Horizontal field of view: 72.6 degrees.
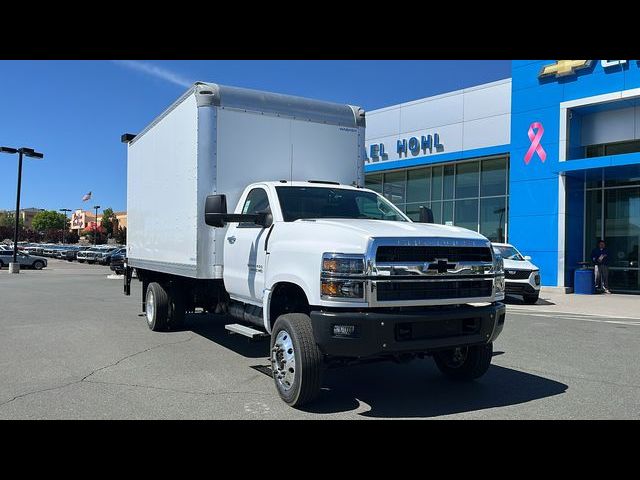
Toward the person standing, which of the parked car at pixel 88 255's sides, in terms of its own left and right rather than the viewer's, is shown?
left

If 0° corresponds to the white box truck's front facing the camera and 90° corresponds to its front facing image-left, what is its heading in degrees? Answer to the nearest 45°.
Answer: approximately 315°

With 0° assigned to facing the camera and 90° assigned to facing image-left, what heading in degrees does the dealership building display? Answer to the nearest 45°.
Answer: approximately 45°

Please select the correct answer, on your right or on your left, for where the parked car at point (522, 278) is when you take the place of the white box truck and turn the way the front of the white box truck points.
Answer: on your left

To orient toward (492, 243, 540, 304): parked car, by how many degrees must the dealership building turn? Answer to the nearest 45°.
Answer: approximately 45° to its left

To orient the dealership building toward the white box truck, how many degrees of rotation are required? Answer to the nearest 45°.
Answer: approximately 45° to its left

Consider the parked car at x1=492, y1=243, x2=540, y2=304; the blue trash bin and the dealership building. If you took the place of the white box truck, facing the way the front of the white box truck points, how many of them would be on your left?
3

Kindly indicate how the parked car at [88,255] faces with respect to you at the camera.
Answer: facing the viewer and to the left of the viewer

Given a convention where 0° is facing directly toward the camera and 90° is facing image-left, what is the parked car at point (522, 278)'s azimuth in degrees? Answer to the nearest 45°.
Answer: approximately 315°

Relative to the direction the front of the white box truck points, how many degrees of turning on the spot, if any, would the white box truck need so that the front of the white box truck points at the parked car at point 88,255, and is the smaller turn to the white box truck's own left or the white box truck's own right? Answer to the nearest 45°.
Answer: approximately 180°

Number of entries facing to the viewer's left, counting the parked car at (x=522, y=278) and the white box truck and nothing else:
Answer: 0

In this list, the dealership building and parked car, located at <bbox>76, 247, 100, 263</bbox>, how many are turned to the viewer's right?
0

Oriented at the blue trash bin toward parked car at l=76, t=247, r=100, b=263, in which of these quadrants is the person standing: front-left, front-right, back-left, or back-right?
back-right

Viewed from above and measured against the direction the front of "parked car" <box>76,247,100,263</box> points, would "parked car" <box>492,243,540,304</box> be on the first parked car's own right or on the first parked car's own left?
on the first parked car's own left

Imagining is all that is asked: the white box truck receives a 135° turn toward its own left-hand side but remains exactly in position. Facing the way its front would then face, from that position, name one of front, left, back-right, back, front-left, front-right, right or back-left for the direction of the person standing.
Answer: front-right

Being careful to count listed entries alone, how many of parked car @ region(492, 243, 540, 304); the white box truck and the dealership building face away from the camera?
0
